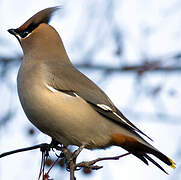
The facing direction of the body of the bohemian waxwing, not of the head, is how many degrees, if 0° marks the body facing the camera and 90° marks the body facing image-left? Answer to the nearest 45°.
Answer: approximately 90°
